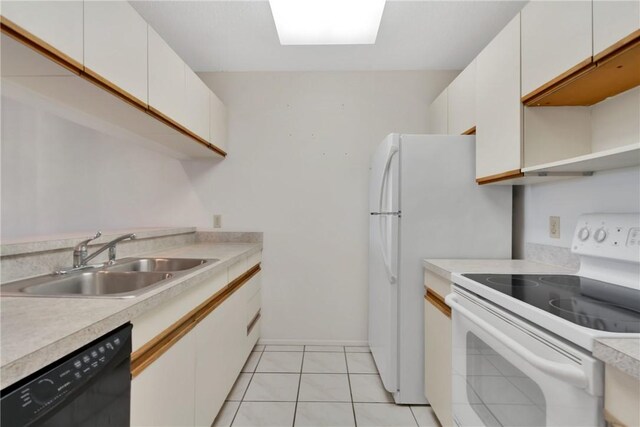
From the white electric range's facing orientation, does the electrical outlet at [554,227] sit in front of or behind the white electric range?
behind

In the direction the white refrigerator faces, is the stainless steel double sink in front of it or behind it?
in front

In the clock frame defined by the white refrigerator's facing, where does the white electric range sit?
The white electric range is roughly at 8 o'clock from the white refrigerator.

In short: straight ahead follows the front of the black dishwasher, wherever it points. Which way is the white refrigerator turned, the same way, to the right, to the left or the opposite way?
the opposite way

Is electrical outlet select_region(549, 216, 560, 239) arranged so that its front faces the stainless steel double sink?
yes

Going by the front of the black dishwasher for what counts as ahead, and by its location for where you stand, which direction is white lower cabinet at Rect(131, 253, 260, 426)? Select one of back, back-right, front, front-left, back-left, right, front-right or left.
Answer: left

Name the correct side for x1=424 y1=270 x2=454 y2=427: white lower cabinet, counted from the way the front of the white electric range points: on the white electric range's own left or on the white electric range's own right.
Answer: on the white electric range's own right

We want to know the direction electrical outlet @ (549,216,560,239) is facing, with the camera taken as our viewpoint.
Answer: facing the viewer and to the left of the viewer

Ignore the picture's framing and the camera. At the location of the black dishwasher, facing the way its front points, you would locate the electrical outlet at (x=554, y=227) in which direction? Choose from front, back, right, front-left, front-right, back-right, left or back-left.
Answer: front-left

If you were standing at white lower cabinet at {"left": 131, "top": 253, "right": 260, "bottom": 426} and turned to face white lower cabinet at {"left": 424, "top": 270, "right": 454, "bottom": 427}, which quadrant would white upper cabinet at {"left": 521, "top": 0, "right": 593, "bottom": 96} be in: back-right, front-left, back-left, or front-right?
front-right

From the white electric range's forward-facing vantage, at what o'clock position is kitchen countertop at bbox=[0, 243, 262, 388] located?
The kitchen countertop is roughly at 12 o'clock from the white electric range.

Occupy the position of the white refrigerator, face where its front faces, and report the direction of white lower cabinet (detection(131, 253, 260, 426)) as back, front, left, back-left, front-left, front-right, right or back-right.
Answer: front-left

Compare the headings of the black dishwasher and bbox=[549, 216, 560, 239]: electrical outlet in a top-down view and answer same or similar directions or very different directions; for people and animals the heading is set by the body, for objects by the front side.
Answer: very different directions

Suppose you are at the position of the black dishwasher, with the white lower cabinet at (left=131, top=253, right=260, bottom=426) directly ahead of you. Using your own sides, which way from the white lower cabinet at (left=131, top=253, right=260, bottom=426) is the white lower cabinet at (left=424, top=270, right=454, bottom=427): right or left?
right

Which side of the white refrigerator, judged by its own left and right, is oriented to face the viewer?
left

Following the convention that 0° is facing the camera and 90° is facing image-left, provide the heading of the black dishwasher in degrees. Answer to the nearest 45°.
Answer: approximately 315°
